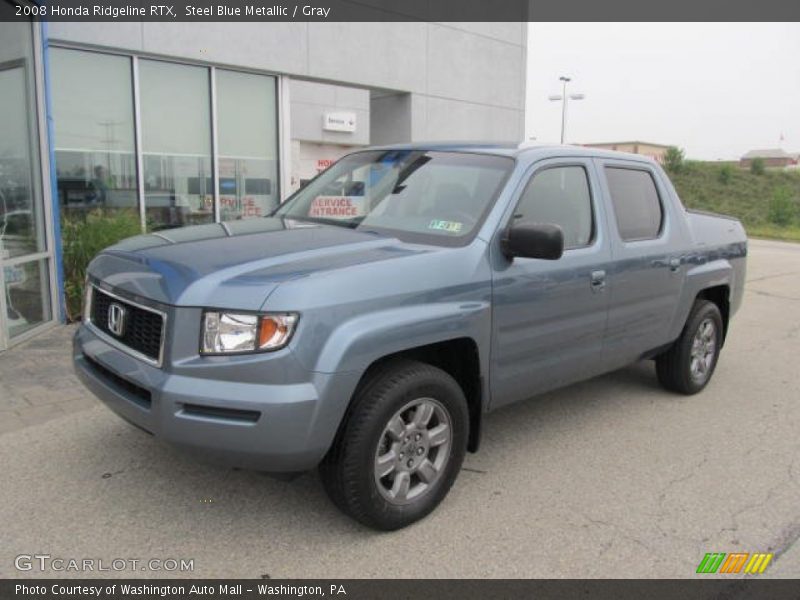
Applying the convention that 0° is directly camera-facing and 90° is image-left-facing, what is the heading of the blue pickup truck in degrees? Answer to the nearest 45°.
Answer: approximately 45°

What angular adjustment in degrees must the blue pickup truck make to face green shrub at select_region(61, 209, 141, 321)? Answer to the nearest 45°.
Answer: approximately 90° to its right

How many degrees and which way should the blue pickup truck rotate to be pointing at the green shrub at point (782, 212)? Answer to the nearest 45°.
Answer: approximately 180°

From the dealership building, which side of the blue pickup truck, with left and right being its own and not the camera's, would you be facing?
right
